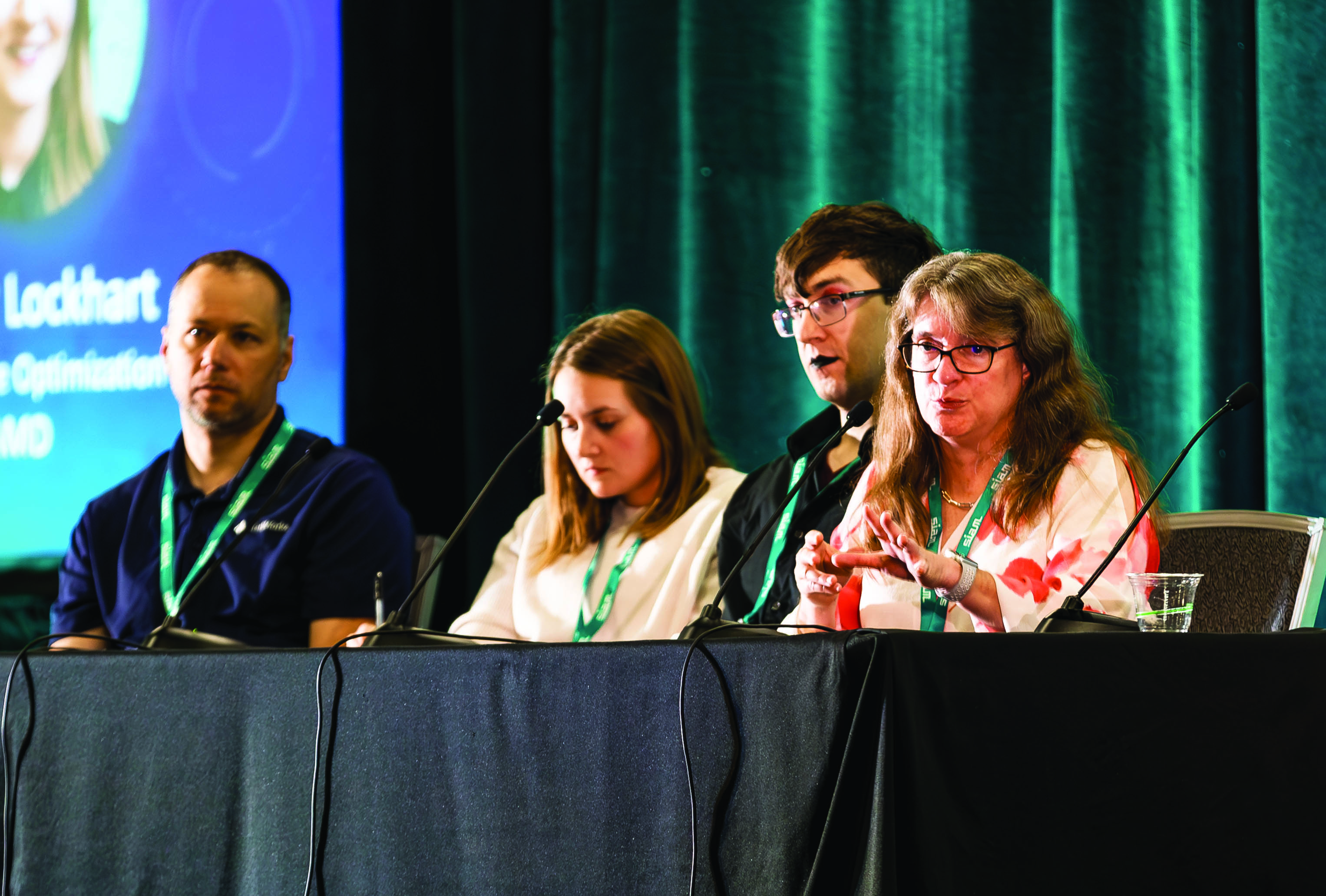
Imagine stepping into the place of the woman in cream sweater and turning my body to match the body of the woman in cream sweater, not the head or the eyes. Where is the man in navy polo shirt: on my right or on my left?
on my right

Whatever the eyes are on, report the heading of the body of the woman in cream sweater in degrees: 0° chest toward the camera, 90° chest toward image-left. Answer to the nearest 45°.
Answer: approximately 45°

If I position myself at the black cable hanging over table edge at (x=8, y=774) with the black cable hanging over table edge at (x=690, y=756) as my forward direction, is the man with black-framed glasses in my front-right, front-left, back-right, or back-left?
front-left

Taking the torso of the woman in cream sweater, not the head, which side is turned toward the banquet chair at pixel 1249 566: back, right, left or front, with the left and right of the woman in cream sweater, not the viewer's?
left

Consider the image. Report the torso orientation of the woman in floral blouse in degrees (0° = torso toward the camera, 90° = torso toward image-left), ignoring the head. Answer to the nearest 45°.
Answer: approximately 45°

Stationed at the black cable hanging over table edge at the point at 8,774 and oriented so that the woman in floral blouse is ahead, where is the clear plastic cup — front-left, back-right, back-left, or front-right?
front-right

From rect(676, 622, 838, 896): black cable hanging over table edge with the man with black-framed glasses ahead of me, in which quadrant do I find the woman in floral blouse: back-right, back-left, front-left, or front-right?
front-right

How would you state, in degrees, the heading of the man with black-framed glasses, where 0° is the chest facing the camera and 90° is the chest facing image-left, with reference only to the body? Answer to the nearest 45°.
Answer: approximately 45°

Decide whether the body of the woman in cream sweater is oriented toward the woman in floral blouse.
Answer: no

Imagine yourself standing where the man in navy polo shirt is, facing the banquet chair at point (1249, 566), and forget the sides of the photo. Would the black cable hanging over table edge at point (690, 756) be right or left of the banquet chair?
right

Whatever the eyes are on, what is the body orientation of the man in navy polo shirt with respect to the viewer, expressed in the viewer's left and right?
facing the viewer and to the left of the viewer

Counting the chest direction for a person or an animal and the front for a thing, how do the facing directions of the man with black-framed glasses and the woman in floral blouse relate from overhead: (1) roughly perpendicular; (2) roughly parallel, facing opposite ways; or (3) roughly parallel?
roughly parallel

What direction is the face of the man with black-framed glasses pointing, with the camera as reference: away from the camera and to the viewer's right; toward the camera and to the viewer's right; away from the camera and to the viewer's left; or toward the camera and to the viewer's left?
toward the camera and to the viewer's left
